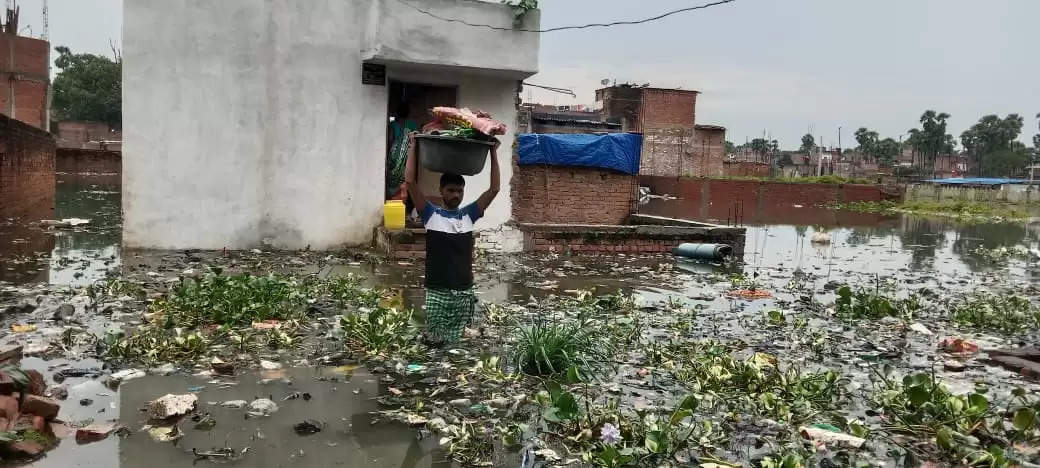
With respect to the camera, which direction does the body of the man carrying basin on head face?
toward the camera

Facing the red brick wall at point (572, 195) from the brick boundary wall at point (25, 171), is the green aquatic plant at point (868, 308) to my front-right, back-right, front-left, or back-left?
front-right

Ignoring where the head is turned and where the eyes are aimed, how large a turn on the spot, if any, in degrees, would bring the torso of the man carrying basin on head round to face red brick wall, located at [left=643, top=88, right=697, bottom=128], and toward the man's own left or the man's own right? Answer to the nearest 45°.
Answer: approximately 180°

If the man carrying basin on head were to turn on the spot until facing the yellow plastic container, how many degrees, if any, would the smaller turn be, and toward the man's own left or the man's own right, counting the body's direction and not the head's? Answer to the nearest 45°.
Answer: approximately 180°

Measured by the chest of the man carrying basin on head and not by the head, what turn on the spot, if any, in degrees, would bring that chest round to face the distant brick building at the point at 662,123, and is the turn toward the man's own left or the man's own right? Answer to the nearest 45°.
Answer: approximately 180°

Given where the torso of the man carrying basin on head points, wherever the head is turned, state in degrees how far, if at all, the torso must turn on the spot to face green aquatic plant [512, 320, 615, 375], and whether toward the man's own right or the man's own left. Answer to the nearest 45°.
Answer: approximately 45° to the man's own left

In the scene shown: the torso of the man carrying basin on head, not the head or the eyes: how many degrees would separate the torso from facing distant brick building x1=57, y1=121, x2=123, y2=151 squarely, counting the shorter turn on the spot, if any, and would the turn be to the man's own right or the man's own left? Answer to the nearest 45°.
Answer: approximately 135° to the man's own right

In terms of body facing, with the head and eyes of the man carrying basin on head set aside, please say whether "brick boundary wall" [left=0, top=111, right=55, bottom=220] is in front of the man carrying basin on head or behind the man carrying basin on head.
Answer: behind

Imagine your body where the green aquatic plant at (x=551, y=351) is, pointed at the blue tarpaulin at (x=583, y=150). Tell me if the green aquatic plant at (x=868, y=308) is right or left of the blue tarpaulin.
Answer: right

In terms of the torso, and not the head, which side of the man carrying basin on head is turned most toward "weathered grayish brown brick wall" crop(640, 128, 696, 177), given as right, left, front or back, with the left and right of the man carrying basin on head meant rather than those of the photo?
back
